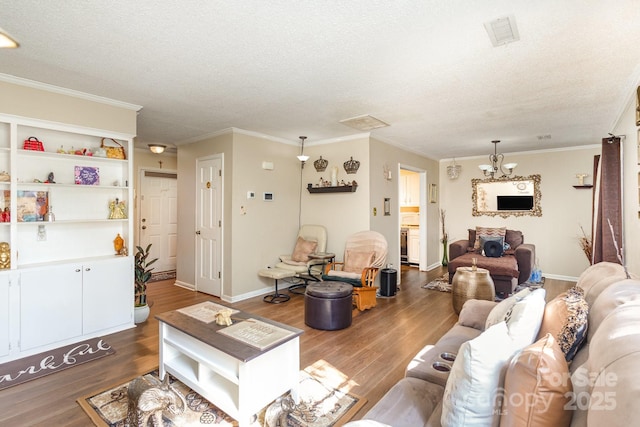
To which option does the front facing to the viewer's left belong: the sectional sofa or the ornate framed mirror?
the sectional sofa

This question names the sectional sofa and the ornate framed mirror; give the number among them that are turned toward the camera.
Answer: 1

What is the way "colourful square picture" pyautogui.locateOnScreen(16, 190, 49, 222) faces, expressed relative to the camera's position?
facing the viewer

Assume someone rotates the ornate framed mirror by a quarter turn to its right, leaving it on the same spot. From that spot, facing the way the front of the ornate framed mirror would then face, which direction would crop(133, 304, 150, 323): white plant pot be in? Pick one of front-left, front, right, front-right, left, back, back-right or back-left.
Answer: front-left

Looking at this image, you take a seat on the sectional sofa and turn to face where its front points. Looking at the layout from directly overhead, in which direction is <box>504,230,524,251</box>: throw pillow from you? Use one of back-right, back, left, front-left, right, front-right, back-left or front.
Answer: right

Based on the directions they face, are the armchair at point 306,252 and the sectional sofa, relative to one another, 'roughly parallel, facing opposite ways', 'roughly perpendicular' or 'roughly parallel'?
roughly perpendicular

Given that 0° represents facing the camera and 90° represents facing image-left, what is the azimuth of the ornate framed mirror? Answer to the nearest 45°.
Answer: approximately 0°

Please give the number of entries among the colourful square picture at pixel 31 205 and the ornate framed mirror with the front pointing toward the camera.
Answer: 2

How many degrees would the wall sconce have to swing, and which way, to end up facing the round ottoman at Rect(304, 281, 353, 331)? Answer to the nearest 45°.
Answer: approximately 45° to its right

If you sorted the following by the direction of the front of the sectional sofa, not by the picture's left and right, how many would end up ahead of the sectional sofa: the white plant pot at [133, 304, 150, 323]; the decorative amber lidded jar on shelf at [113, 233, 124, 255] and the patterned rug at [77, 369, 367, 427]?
3

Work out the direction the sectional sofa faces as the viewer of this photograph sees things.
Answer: facing to the left of the viewer

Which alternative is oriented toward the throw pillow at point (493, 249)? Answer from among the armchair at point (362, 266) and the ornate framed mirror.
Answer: the ornate framed mirror

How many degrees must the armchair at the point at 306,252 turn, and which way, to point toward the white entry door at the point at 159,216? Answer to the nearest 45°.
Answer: approximately 90° to its right

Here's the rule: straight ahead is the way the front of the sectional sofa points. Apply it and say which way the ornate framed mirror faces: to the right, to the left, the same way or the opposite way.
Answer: to the left

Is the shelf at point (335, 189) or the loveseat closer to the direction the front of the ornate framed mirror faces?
the loveseat

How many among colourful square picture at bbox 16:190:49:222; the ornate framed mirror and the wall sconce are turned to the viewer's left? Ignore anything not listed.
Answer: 0

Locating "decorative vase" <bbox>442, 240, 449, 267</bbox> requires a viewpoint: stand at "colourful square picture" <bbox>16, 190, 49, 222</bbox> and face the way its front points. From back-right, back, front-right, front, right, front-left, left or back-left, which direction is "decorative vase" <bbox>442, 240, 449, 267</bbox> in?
left

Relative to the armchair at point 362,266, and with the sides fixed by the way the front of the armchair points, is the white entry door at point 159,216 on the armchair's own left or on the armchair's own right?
on the armchair's own right

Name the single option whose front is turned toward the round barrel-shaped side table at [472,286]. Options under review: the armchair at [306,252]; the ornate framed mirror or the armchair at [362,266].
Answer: the ornate framed mirror

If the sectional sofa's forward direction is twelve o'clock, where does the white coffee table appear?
The white coffee table is roughly at 12 o'clock from the sectional sofa.
